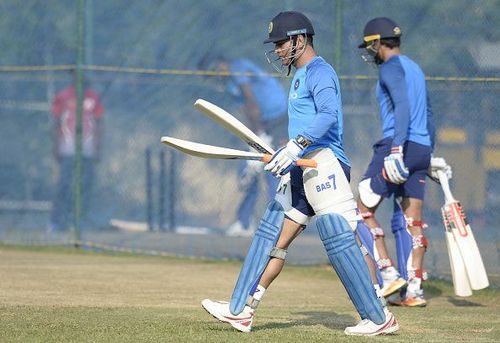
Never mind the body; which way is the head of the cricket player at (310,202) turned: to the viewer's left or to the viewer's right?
to the viewer's left

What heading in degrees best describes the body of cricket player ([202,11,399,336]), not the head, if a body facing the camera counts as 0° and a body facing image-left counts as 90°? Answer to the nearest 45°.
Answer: approximately 90°

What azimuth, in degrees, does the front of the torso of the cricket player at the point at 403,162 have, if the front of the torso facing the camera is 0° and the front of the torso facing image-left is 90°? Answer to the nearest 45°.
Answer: approximately 135°

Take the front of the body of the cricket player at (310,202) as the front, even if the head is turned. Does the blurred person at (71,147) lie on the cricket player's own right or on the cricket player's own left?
on the cricket player's own right

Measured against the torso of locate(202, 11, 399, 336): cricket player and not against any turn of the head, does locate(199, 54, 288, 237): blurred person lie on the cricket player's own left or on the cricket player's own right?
on the cricket player's own right

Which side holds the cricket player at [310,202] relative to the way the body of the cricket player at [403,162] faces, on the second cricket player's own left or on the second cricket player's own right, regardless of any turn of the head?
on the second cricket player's own left
